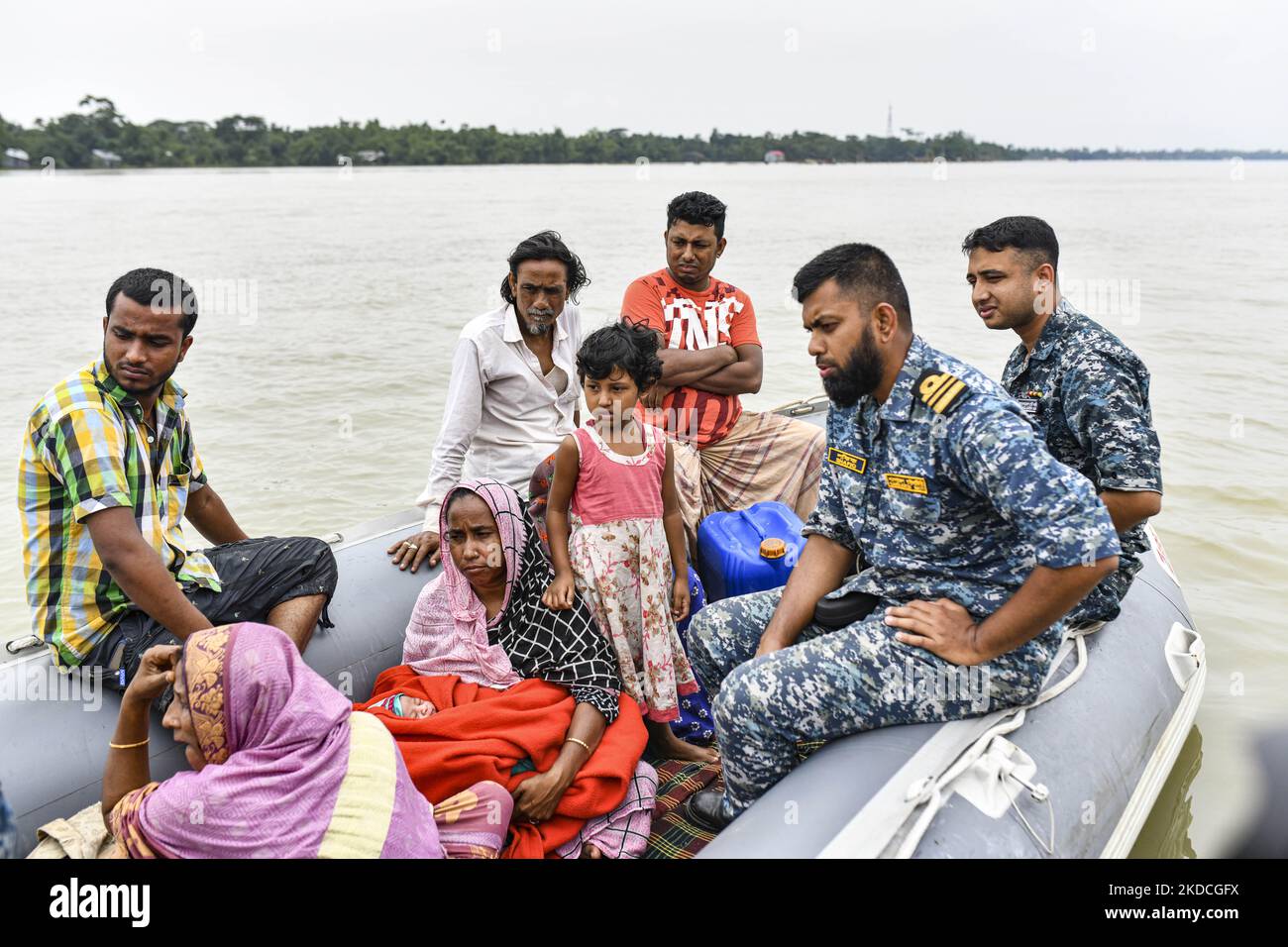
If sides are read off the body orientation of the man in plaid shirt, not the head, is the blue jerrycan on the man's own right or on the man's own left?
on the man's own left

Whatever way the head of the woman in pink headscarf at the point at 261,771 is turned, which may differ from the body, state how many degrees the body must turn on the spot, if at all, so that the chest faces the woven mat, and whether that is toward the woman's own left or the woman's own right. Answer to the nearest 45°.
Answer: approximately 135° to the woman's own right

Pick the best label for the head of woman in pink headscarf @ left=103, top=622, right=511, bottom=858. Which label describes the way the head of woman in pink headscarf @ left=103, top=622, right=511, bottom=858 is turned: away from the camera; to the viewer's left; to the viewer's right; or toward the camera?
to the viewer's left

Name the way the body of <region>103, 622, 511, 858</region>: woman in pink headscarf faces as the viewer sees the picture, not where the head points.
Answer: to the viewer's left

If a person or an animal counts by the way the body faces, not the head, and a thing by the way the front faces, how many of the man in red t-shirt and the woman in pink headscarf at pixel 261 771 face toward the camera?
1

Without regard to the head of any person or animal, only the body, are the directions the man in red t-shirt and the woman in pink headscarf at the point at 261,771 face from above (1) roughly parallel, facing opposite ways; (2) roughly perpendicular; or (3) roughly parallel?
roughly perpendicular

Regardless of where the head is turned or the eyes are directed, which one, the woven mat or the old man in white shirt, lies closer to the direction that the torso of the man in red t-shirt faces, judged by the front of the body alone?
the woven mat
